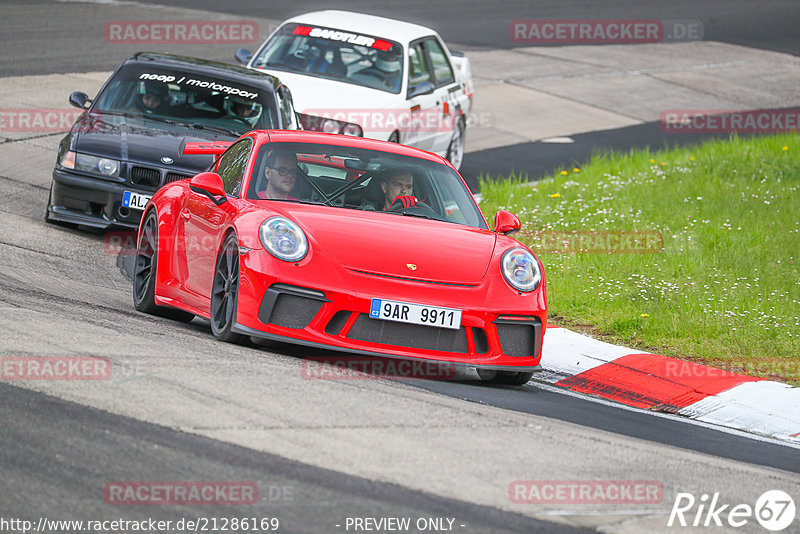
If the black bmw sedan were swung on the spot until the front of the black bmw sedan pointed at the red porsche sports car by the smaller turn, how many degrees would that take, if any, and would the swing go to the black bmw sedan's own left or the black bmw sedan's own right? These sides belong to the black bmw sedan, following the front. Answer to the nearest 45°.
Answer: approximately 45° to the black bmw sedan's own left

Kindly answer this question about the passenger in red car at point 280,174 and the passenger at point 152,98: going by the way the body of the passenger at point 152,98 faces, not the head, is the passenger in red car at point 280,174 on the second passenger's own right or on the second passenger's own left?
on the second passenger's own left

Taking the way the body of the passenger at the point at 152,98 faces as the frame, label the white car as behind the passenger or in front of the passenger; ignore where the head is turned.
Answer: behind

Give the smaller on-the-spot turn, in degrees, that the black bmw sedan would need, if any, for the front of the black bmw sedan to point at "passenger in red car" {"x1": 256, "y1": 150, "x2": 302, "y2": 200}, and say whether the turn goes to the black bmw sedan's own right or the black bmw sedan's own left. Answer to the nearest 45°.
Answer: approximately 45° to the black bmw sedan's own left

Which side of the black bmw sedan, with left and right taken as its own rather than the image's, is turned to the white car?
back

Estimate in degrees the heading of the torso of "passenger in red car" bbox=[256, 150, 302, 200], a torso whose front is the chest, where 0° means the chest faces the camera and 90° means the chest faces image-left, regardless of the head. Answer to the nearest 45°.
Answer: approximately 315°

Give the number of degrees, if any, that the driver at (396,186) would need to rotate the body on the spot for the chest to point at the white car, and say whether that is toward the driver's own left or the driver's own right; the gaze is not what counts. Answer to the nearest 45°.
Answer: approximately 135° to the driver's own left

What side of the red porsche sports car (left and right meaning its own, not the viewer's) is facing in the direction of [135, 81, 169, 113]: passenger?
back

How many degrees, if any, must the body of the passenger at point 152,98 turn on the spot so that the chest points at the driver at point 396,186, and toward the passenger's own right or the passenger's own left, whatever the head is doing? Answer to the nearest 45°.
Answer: approximately 45° to the passenger's own left

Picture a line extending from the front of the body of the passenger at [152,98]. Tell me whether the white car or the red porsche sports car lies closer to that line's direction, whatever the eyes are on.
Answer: the red porsche sports car

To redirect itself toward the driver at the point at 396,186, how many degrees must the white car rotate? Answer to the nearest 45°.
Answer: approximately 45° to its left

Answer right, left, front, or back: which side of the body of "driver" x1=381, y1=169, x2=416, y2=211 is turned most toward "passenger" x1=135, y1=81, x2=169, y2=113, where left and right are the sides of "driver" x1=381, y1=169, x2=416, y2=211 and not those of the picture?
back
